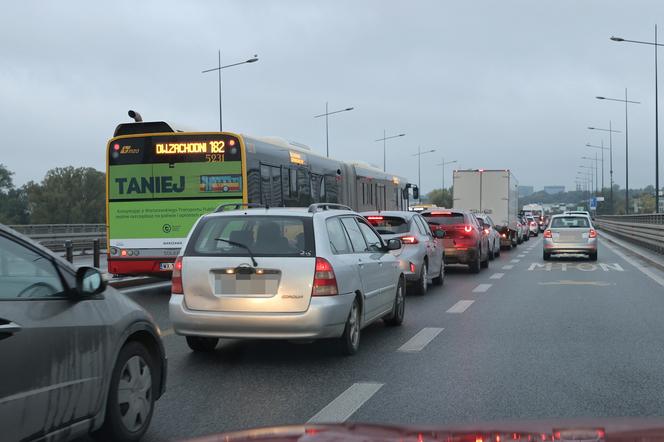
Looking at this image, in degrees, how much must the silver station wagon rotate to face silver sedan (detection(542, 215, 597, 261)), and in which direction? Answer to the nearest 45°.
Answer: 0° — it already faces it

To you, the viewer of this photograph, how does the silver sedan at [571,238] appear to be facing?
facing away from the viewer

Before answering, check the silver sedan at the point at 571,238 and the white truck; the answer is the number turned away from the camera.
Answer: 2

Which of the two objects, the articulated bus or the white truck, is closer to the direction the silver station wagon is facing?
the white truck

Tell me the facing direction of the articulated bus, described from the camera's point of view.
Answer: facing away from the viewer and to the right of the viewer

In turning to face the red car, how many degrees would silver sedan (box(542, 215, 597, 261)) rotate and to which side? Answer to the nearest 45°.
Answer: approximately 135° to its left

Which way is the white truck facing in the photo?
away from the camera

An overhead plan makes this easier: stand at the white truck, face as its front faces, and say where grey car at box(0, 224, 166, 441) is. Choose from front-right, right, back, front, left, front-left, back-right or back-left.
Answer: back

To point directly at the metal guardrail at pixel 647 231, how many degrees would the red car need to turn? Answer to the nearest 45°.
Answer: approximately 45° to its right

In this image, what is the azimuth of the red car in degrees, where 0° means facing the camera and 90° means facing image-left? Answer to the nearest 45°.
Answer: approximately 180°

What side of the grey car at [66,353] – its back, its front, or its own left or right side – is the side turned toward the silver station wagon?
front
